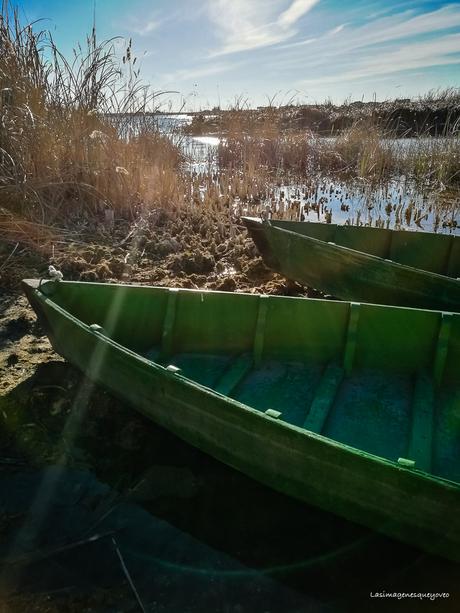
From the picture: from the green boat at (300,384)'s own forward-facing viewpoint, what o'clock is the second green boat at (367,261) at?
The second green boat is roughly at 2 o'clock from the green boat.

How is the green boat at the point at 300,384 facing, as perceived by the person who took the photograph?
facing away from the viewer and to the left of the viewer
